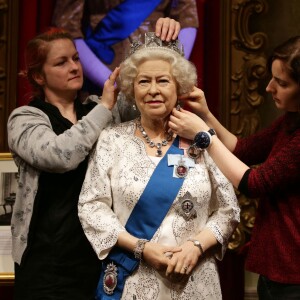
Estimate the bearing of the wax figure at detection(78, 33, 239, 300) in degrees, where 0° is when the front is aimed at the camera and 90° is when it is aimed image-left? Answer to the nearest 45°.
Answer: approximately 0°
